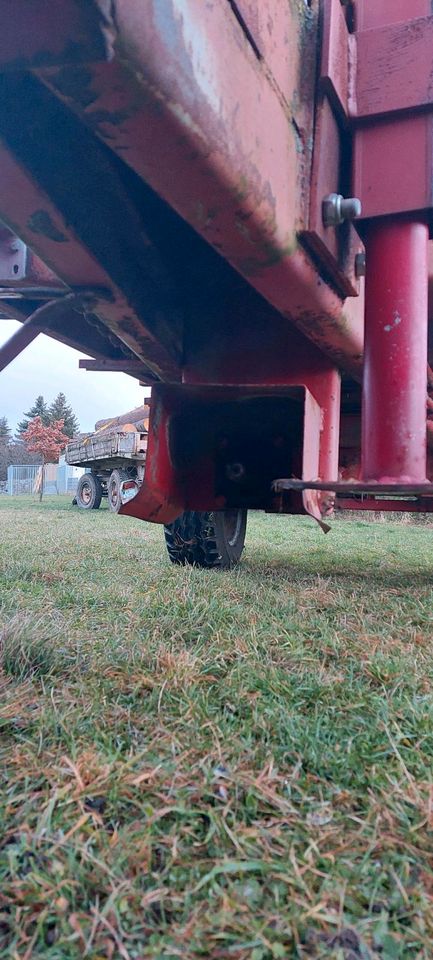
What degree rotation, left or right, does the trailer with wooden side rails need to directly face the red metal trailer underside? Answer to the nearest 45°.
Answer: approximately 135° to its left

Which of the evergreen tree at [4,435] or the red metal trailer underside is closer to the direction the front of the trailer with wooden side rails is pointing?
the evergreen tree

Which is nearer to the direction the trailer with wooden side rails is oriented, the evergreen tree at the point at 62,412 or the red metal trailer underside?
the evergreen tree

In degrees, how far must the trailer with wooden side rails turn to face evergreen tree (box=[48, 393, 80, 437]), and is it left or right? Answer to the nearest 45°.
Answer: approximately 45° to its right
